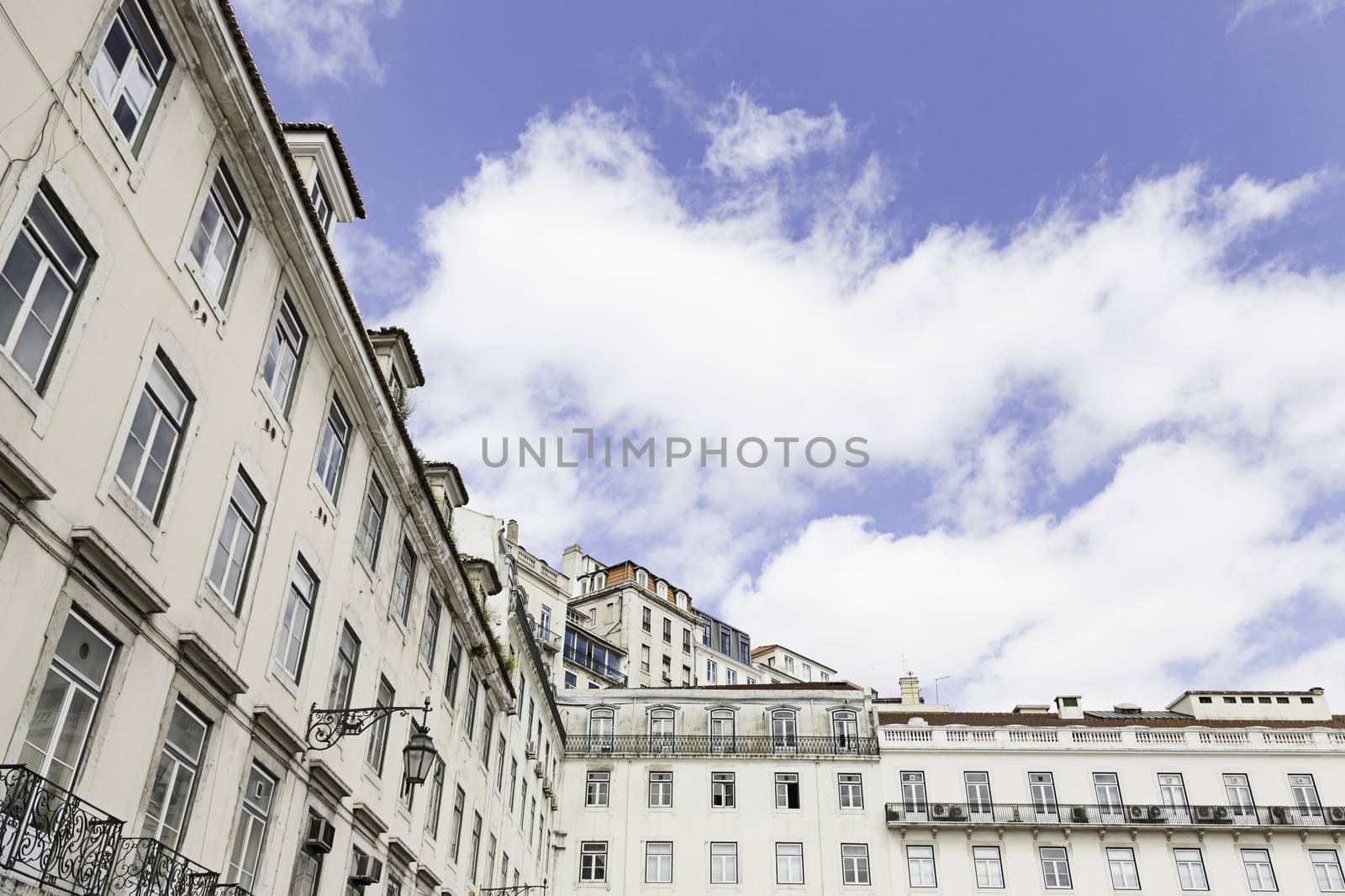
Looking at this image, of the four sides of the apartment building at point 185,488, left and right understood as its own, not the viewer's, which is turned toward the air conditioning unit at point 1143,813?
left

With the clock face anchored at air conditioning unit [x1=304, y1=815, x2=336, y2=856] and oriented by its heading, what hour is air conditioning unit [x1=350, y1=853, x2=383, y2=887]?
air conditioning unit [x1=350, y1=853, x2=383, y2=887] is roughly at 8 o'clock from air conditioning unit [x1=304, y1=815, x2=336, y2=856].

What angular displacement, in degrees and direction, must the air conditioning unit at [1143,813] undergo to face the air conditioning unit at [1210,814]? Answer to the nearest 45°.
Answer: approximately 90° to its left

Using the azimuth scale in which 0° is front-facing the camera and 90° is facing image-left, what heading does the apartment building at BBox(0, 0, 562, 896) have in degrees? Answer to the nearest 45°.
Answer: approximately 315°

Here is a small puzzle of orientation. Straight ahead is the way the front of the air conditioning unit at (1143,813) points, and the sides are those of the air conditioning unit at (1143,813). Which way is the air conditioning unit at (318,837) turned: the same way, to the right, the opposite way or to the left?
to the left

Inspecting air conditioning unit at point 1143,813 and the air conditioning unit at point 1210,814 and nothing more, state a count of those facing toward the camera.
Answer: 2

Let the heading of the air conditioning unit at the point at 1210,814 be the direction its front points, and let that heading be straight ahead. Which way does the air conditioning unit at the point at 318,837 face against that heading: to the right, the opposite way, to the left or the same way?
to the left
